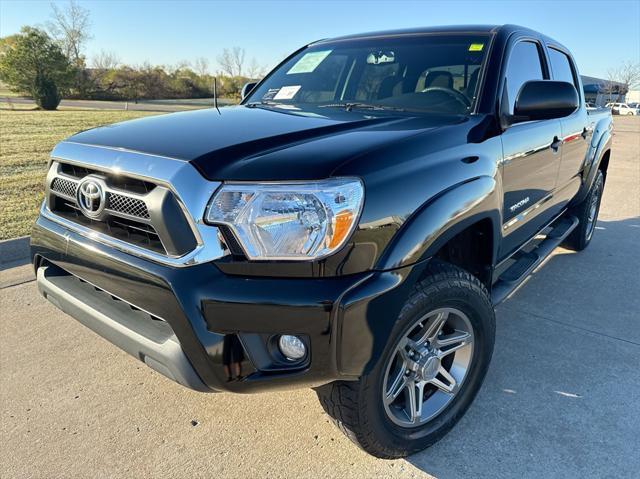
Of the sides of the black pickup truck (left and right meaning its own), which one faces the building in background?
back

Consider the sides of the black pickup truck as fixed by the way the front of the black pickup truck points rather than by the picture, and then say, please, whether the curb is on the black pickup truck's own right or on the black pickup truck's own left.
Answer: on the black pickup truck's own right

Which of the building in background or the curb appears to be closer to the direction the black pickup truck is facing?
the curb

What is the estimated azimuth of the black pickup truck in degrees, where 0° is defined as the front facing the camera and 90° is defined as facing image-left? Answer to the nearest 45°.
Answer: approximately 45°

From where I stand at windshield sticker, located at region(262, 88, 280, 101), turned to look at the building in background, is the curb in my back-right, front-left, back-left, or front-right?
back-left
